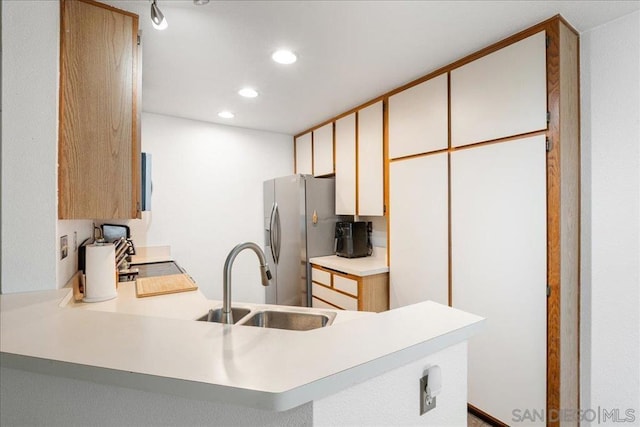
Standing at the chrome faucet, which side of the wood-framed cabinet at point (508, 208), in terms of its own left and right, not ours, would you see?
front

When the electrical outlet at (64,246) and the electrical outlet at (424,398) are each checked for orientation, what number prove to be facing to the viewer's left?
0

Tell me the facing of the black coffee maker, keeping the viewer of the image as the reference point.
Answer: facing the viewer and to the left of the viewer

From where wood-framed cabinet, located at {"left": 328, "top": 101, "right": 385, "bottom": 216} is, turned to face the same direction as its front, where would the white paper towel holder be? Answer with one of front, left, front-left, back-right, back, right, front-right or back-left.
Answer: front

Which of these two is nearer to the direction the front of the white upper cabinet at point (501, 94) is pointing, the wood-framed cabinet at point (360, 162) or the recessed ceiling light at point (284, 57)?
the recessed ceiling light

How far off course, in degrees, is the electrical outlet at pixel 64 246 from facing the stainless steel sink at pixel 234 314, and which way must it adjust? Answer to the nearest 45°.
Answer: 0° — it already faces it

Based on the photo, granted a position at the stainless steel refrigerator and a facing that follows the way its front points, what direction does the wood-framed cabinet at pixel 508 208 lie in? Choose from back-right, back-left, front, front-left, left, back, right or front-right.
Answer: left

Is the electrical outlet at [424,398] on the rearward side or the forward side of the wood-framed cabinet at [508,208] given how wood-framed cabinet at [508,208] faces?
on the forward side

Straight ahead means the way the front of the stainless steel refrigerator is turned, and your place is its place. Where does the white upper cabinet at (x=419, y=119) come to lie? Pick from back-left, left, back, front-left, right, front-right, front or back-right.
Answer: left

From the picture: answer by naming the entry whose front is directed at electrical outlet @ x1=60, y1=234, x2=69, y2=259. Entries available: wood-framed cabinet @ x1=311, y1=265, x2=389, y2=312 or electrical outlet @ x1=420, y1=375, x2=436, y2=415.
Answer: the wood-framed cabinet

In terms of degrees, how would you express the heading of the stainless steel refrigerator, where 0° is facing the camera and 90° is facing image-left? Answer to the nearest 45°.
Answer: approximately 45°

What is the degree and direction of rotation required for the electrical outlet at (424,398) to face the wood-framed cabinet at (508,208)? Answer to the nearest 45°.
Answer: approximately 135° to its left

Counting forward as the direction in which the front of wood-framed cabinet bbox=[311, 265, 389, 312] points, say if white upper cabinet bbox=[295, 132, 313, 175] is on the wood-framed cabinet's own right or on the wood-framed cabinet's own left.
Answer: on the wood-framed cabinet's own right

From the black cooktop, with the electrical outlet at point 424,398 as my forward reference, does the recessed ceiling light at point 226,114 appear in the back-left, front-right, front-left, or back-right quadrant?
back-left

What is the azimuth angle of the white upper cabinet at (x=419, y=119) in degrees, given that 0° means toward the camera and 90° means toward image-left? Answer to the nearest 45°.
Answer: approximately 45°
